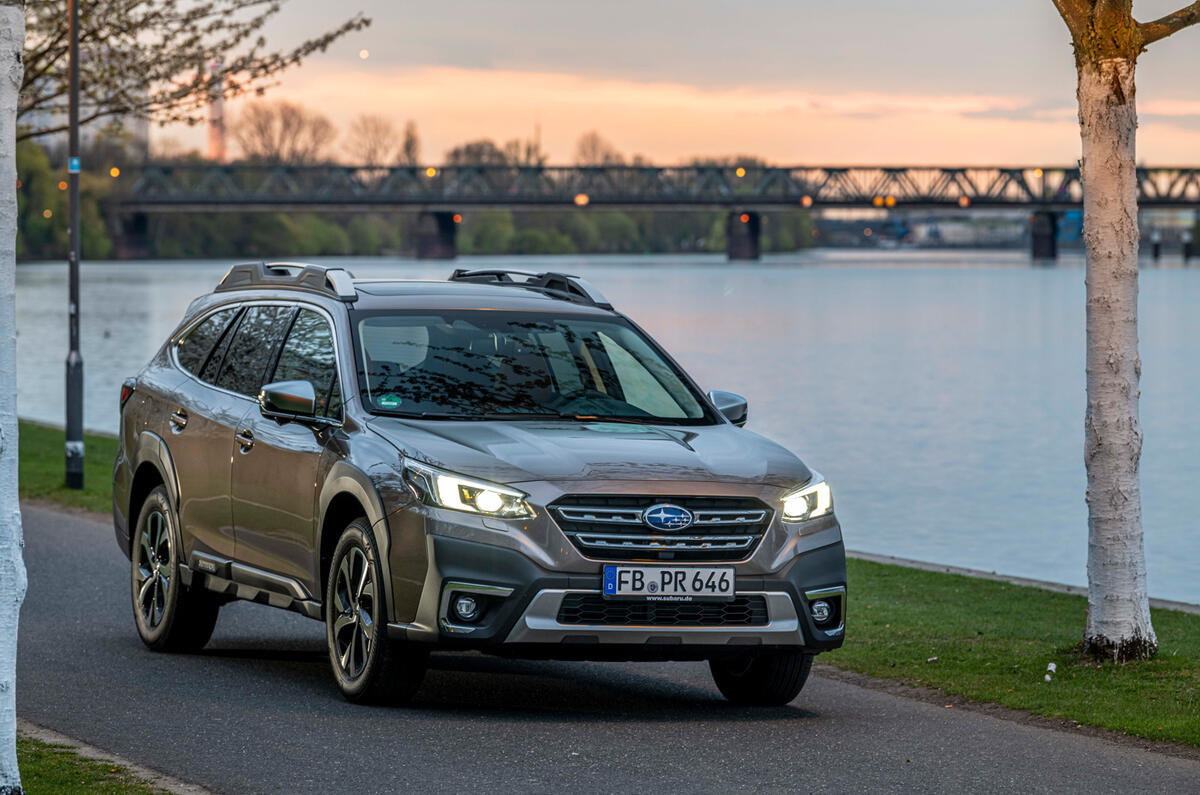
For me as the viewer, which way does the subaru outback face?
facing the viewer and to the right of the viewer

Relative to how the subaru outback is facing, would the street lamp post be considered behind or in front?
behind
